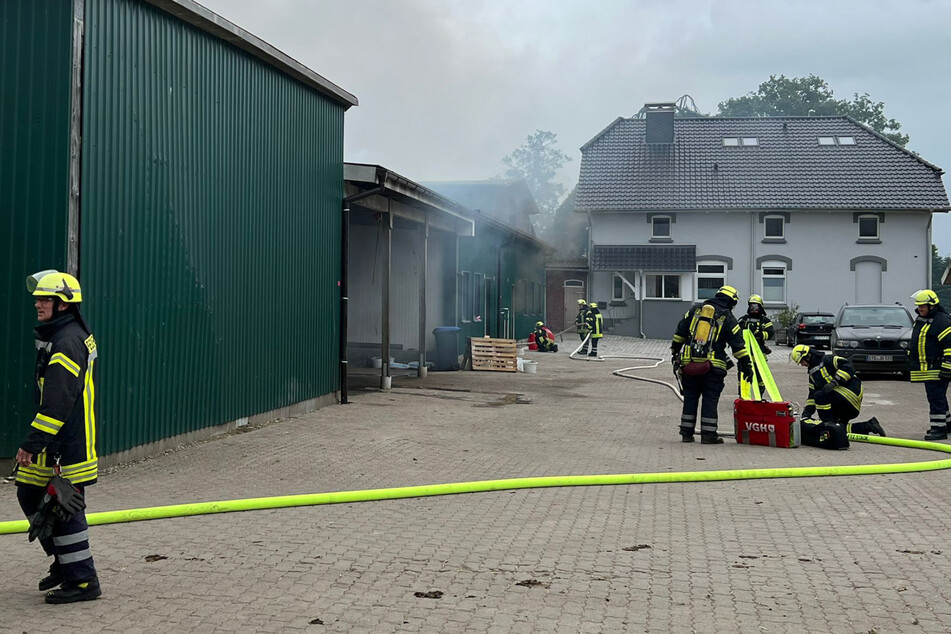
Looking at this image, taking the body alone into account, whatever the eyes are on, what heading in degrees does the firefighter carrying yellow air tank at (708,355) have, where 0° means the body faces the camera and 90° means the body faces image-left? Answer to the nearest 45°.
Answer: approximately 225°

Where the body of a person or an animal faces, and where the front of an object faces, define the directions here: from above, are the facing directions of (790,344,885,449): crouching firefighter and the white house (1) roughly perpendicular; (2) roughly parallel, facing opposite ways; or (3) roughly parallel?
roughly perpendicular

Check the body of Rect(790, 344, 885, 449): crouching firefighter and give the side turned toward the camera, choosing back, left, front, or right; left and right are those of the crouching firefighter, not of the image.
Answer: left

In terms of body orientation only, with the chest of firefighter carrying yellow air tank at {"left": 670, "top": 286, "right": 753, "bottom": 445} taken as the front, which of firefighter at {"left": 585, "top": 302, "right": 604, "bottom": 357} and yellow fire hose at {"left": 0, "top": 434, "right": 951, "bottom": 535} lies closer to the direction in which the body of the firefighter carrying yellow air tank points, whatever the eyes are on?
the firefighter

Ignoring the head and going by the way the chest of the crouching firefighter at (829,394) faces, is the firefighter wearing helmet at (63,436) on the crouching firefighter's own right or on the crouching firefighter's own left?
on the crouching firefighter's own left

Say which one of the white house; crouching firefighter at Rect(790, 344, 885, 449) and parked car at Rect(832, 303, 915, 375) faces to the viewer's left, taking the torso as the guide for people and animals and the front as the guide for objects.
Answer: the crouching firefighter

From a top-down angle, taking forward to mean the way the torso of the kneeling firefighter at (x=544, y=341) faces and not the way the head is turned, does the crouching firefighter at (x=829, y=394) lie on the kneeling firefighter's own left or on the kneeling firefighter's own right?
on the kneeling firefighter's own left

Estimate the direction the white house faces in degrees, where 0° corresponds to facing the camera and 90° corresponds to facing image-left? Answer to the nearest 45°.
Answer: approximately 0°
